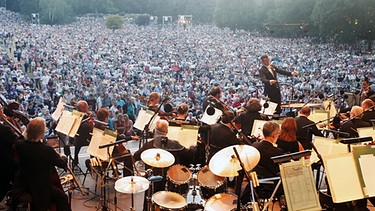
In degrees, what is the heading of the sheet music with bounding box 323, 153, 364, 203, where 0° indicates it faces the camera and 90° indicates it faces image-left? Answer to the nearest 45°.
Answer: approximately 0°

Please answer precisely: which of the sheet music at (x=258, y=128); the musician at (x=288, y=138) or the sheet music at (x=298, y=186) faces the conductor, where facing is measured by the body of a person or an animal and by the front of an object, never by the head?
the musician

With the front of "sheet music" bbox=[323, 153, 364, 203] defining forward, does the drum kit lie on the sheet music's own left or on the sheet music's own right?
on the sheet music's own right

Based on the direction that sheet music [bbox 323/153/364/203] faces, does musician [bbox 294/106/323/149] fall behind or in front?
behind

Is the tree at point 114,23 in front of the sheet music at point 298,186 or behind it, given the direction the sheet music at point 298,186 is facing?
behind

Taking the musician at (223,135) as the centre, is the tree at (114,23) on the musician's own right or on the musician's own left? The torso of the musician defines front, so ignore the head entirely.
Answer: on the musician's own left

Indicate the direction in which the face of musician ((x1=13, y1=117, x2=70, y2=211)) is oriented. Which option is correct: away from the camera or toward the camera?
away from the camera

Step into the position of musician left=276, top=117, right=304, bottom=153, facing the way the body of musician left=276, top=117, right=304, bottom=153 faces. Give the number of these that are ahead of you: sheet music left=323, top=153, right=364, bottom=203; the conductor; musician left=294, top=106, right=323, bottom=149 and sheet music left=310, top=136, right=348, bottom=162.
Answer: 2

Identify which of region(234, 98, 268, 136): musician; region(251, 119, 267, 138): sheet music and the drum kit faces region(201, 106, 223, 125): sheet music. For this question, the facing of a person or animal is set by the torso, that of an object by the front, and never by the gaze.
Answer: the drum kit

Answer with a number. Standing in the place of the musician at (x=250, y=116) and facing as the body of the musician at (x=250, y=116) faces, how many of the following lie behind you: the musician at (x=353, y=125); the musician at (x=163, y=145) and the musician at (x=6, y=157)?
2

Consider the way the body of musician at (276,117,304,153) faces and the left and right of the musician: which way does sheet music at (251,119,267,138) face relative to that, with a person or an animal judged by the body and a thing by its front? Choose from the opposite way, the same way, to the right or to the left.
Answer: the opposite way

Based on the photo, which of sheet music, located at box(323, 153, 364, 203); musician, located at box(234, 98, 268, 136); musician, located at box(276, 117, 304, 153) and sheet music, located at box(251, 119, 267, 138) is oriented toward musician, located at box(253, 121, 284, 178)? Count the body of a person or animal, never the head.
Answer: sheet music, located at box(251, 119, 267, 138)

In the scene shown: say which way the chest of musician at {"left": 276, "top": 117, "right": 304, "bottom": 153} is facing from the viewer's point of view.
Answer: away from the camera

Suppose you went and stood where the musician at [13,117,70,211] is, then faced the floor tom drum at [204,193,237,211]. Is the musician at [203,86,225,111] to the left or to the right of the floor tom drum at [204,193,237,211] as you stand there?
left

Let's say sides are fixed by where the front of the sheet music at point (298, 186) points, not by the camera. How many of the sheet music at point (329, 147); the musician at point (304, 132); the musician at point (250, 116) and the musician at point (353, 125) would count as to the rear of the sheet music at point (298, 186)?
4

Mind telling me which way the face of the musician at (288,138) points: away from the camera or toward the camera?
away from the camera
